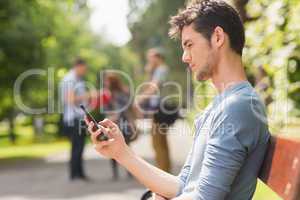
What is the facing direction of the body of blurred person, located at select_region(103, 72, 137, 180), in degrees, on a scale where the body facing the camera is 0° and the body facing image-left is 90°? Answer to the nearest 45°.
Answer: approximately 90°

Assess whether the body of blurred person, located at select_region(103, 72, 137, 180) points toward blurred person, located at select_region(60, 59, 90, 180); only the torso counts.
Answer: yes

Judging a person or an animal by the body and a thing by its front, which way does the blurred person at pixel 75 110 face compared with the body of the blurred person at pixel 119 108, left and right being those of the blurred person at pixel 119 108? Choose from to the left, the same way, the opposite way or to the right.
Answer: the opposite way

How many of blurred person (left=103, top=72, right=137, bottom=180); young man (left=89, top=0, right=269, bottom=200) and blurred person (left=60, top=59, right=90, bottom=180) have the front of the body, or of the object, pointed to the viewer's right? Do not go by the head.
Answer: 1

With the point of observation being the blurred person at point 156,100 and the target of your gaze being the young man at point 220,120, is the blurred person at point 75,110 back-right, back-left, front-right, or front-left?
back-right

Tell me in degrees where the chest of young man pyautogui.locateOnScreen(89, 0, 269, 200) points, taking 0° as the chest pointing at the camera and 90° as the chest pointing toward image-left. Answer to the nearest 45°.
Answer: approximately 90°

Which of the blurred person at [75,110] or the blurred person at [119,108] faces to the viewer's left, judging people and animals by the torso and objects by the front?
the blurred person at [119,108]

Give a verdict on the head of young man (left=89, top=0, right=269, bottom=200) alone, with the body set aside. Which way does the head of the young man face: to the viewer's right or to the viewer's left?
to the viewer's left

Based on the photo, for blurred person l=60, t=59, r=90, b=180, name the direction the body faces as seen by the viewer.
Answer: to the viewer's right

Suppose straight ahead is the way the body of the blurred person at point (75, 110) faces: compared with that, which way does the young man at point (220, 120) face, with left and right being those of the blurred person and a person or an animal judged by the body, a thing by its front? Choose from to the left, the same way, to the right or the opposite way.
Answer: the opposite way

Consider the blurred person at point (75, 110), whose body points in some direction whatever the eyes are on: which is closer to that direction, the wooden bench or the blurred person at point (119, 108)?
the blurred person

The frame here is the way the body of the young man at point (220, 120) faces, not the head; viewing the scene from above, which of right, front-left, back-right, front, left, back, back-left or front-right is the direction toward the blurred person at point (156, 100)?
right
